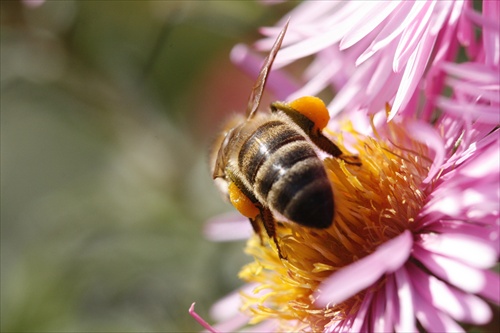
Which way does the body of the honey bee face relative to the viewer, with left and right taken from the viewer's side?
facing away from the viewer and to the left of the viewer
